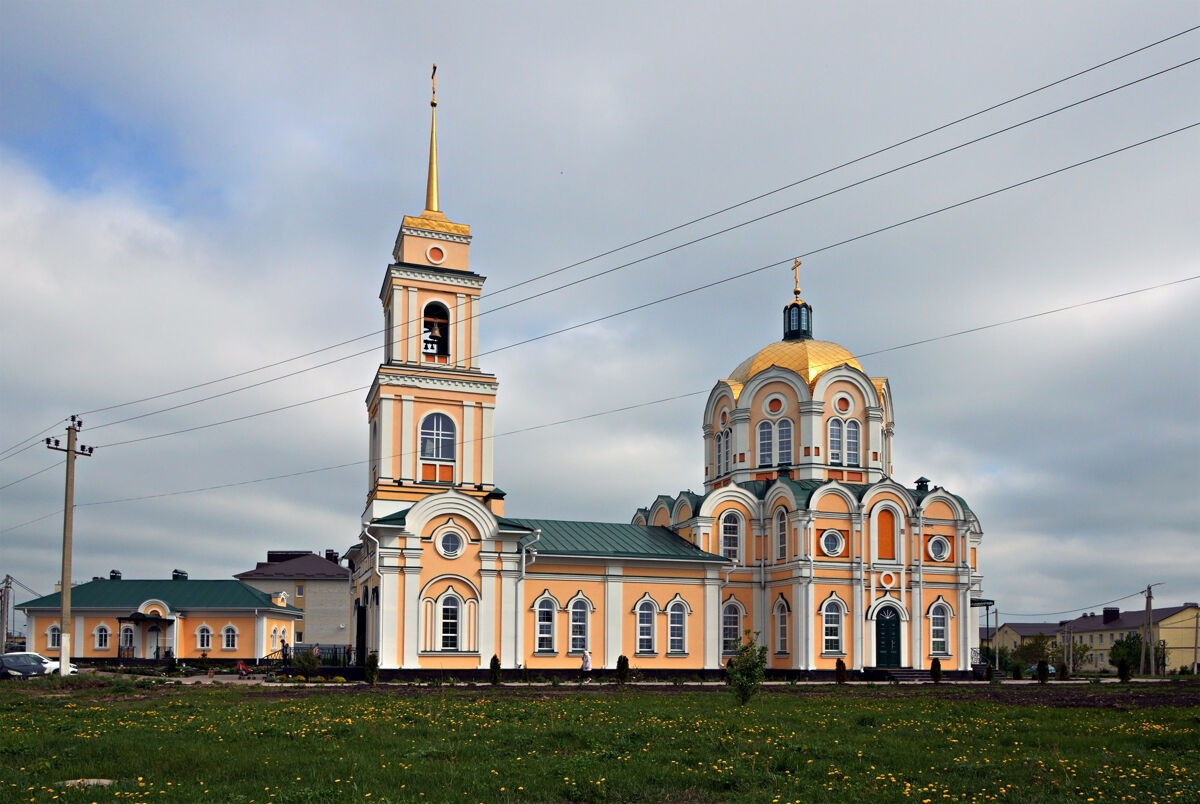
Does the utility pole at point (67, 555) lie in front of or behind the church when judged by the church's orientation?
in front

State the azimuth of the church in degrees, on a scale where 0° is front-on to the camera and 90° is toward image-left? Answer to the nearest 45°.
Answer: approximately 90°

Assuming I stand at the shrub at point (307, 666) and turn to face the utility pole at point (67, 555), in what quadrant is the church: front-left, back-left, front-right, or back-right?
back-right

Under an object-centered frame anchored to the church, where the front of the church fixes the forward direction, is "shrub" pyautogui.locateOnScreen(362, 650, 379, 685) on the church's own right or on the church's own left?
on the church's own left

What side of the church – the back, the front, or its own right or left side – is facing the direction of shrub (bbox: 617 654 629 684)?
left

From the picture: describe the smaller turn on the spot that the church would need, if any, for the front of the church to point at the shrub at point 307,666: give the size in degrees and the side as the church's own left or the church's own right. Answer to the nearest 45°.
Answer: approximately 45° to the church's own left

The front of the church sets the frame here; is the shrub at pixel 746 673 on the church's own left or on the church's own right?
on the church's own left

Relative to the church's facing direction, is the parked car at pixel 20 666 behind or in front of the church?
in front
